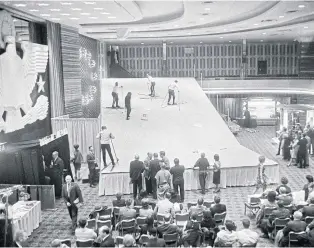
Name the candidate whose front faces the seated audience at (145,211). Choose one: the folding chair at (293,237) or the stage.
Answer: the stage

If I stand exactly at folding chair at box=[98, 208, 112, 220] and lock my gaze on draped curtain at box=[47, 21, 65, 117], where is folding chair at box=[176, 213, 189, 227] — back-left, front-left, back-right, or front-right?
back-right

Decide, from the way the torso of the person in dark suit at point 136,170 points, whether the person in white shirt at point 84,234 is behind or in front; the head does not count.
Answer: behind

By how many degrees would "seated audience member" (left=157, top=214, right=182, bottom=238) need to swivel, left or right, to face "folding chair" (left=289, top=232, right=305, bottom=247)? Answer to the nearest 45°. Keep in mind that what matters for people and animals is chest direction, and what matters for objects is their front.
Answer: approximately 90° to their right

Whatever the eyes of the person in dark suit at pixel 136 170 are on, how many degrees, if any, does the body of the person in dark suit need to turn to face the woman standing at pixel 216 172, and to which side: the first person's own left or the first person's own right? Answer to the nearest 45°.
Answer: approximately 90° to the first person's own right

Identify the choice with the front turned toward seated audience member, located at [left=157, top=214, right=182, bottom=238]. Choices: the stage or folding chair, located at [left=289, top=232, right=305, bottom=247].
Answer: the stage

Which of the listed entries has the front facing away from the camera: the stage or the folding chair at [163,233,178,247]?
the folding chair

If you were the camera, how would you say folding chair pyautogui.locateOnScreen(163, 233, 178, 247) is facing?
facing away from the viewer

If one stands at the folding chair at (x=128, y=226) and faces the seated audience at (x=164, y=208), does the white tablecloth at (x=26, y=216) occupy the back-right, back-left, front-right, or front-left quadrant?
back-left

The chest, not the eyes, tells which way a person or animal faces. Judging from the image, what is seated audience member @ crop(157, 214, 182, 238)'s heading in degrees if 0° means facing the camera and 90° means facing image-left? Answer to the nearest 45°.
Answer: approximately 180°

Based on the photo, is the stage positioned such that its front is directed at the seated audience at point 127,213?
yes

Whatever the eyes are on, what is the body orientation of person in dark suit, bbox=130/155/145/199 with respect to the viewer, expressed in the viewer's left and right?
facing away from the viewer

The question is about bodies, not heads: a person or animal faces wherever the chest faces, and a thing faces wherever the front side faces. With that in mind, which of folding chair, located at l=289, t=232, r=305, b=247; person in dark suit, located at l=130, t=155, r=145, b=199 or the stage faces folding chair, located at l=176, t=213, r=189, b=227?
the stage

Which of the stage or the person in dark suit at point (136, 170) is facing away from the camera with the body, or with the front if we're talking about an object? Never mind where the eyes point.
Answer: the person in dark suit

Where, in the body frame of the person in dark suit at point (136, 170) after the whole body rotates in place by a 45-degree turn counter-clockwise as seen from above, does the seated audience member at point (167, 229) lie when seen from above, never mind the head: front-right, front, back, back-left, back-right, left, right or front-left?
back-left
